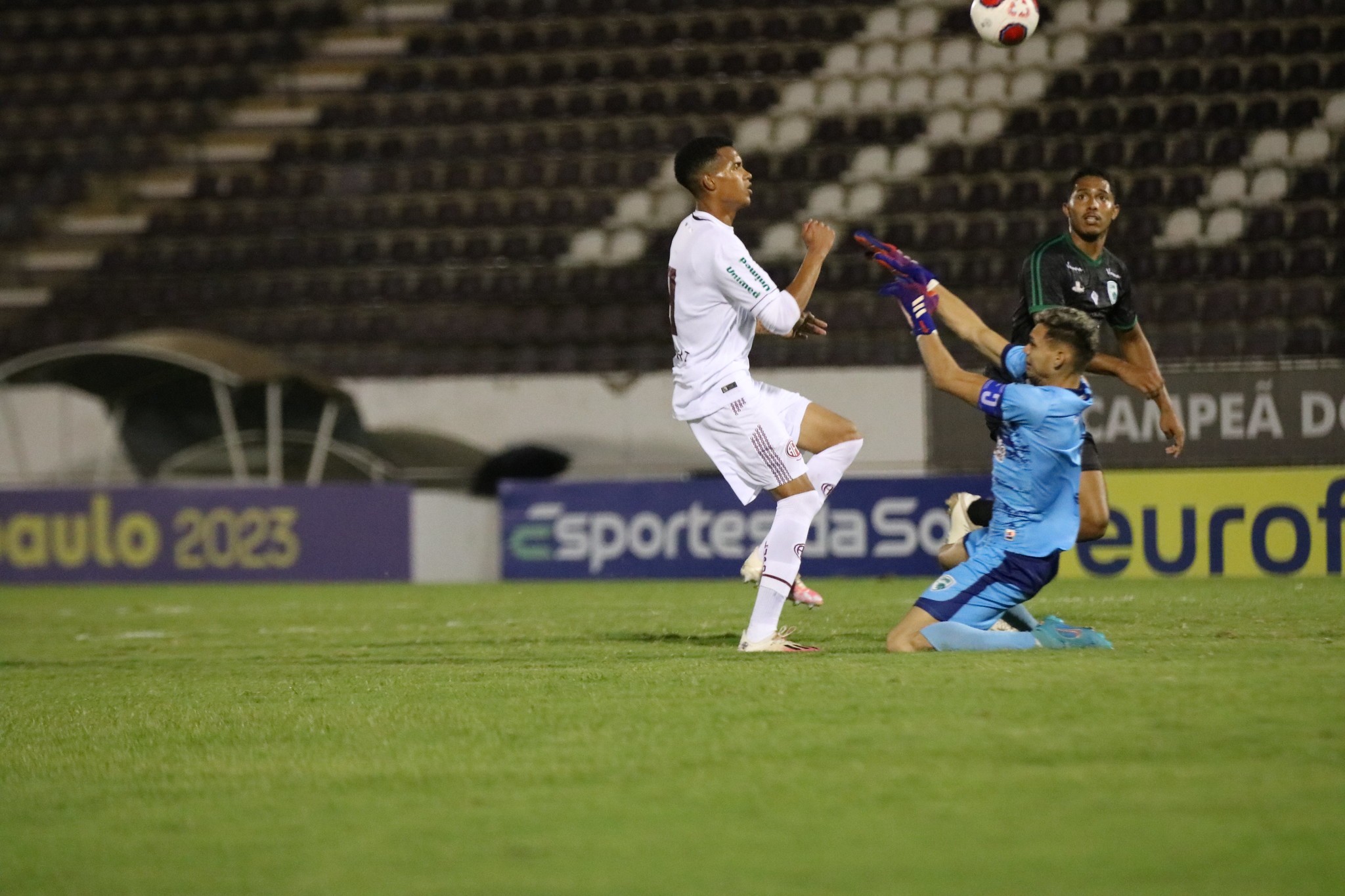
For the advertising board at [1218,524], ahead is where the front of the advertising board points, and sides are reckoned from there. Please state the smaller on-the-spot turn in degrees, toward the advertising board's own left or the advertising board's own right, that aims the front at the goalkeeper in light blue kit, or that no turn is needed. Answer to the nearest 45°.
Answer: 0° — it already faces them

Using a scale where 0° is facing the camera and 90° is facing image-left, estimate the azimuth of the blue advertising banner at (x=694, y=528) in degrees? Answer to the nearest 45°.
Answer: approximately 0°

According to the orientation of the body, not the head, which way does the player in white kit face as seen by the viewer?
to the viewer's right

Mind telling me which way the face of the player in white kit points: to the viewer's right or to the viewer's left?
to the viewer's right

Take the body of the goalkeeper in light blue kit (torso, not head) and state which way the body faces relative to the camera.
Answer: to the viewer's left

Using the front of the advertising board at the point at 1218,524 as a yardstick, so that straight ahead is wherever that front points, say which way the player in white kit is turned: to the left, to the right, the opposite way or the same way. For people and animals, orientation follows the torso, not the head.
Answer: to the left

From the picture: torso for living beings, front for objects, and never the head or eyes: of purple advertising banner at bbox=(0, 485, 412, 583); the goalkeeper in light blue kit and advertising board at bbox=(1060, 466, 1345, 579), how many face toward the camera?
2

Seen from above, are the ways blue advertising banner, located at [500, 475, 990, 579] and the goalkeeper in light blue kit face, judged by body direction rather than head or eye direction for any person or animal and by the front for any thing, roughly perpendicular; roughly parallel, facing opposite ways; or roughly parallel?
roughly perpendicular

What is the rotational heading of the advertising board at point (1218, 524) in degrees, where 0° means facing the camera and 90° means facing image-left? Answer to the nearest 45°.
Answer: approximately 0°
